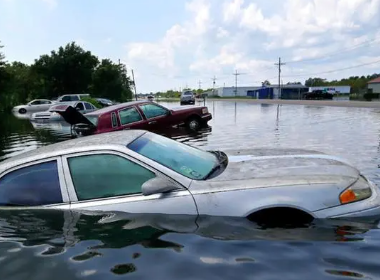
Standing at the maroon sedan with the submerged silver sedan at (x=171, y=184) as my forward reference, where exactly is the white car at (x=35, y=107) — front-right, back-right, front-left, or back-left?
back-right

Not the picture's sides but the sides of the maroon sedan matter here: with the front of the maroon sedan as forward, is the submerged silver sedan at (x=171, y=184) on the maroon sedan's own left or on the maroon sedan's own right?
on the maroon sedan's own right

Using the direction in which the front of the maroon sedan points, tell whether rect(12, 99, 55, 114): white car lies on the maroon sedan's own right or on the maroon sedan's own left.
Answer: on the maroon sedan's own left

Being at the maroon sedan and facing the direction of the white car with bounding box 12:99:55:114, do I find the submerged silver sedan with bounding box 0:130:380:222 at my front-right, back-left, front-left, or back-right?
back-left

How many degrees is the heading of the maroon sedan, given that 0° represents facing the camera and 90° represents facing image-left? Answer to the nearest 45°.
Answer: approximately 270°
